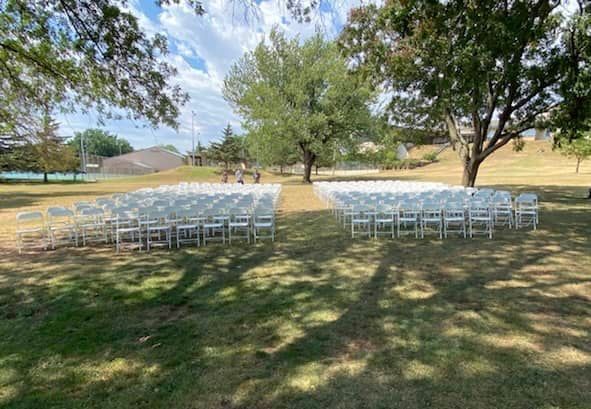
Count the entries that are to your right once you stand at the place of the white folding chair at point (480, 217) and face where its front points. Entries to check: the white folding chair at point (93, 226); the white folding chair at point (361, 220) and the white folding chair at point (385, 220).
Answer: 0

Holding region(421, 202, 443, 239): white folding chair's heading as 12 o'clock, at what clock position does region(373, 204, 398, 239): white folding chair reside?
region(373, 204, 398, 239): white folding chair is roughly at 8 o'clock from region(421, 202, 443, 239): white folding chair.

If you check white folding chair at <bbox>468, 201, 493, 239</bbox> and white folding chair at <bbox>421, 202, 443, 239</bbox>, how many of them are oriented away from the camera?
2

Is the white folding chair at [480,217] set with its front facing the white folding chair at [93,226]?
no

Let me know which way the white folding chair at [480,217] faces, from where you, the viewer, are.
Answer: facing away from the viewer

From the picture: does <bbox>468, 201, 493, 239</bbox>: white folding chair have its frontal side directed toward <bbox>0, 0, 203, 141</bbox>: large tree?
no

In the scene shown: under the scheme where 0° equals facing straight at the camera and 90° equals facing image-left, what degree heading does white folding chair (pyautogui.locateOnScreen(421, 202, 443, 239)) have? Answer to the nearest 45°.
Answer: approximately 180°

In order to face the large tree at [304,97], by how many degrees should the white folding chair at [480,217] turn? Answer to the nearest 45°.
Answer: approximately 45° to its left

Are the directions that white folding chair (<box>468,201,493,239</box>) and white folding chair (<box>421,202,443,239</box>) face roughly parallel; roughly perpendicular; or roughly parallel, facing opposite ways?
roughly parallel

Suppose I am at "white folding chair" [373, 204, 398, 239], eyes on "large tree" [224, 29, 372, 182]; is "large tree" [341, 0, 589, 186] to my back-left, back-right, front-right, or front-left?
front-right

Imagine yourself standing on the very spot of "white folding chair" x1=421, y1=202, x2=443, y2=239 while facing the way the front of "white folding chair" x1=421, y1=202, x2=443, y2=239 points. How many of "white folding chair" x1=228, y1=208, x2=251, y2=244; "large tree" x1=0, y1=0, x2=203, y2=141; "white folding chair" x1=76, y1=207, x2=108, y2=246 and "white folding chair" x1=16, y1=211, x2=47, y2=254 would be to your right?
0

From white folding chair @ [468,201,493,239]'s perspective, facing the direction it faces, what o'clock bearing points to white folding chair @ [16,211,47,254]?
white folding chair @ [16,211,47,254] is roughly at 8 o'clock from white folding chair @ [468,201,493,239].

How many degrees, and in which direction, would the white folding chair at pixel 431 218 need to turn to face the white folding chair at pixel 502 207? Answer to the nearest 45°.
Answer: approximately 45° to its right
